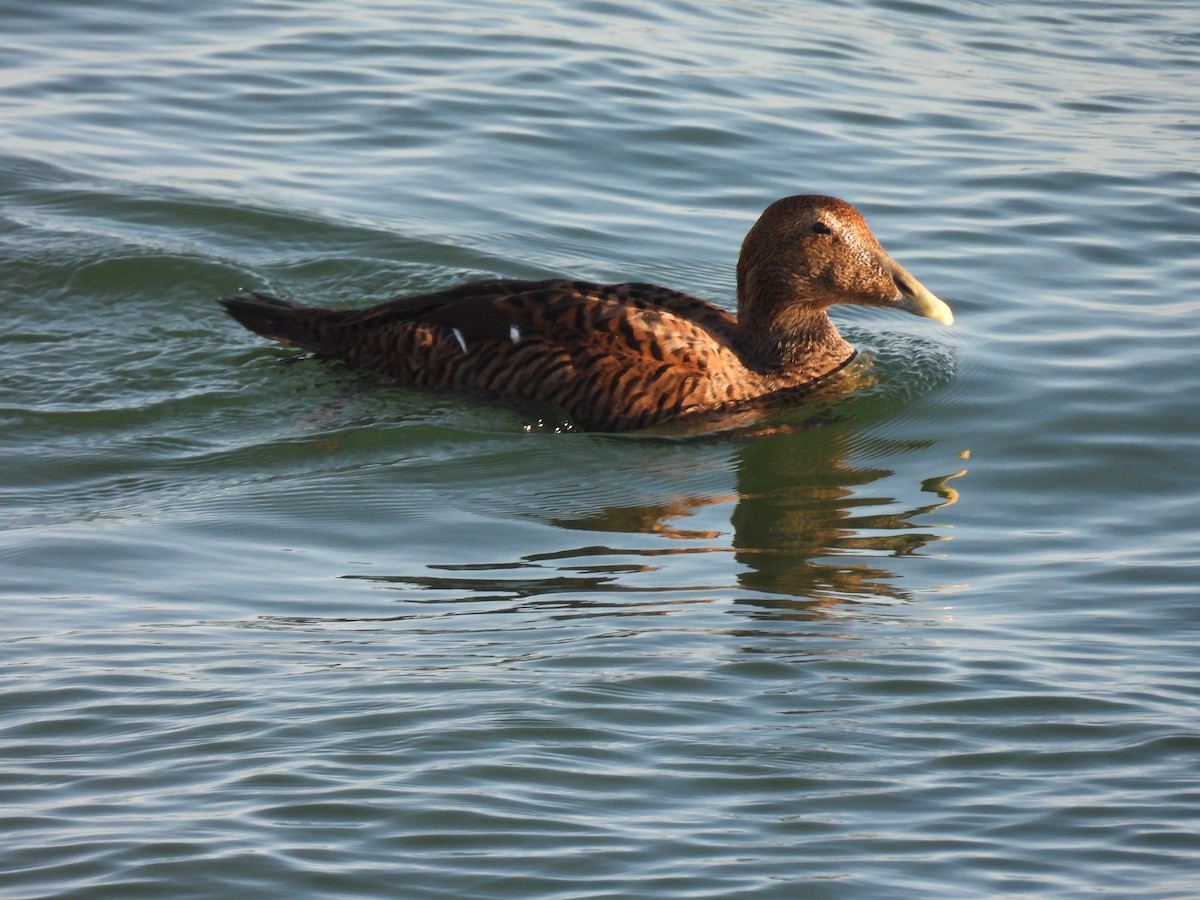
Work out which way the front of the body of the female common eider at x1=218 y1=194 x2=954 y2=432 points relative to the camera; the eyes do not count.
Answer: to the viewer's right
